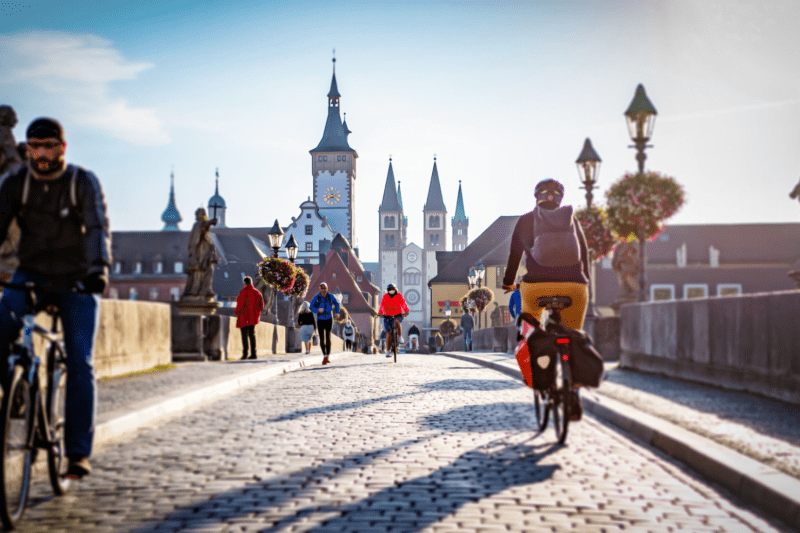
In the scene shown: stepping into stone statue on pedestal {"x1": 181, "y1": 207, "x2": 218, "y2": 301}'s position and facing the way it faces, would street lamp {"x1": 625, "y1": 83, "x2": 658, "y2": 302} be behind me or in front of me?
in front

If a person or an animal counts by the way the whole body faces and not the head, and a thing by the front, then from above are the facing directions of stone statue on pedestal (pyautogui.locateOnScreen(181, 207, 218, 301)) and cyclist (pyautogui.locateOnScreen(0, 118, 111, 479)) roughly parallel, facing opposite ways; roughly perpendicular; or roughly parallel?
roughly perpendicular

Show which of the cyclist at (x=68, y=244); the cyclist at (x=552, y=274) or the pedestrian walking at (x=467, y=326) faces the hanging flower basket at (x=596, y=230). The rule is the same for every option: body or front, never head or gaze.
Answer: the cyclist at (x=552, y=274)

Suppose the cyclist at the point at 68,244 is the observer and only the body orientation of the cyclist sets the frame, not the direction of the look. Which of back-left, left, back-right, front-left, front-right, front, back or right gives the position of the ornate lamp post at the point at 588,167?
back-left

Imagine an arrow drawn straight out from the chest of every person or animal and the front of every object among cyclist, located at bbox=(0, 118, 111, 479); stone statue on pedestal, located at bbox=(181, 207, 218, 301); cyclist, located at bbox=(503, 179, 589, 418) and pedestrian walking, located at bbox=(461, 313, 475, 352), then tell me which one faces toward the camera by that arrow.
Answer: cyclist, located at bbox=(0, 118, 111, 479)

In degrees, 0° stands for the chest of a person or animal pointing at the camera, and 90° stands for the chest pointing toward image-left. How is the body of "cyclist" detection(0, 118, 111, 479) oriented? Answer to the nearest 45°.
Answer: approximately 0°

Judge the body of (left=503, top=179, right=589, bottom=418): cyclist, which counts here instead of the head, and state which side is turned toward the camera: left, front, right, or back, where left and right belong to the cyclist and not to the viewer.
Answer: back

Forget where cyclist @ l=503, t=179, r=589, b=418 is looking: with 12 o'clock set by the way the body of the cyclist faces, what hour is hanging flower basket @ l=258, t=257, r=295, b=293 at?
The hanging flower basket is roughly at 11 o'clock from the cyclist.

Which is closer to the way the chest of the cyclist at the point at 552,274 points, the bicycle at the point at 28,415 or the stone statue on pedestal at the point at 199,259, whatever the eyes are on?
the stone statue on pedestal

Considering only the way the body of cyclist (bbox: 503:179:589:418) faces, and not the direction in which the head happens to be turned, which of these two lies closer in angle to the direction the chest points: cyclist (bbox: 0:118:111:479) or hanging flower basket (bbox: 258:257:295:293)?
the hanging flower basket

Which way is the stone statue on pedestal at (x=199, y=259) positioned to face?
to the viewer's right

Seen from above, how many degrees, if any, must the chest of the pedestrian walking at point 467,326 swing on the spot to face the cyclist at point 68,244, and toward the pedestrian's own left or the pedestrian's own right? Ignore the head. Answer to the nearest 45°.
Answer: approximately 180°

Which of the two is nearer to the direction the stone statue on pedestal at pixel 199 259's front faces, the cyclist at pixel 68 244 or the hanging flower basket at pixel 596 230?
the hanging flower basket

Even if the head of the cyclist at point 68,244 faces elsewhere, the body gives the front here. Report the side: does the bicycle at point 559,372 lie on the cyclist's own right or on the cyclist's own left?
on the cyclist's own left

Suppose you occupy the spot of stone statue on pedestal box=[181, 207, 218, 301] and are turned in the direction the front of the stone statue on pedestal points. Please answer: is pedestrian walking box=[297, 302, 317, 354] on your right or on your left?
on your left

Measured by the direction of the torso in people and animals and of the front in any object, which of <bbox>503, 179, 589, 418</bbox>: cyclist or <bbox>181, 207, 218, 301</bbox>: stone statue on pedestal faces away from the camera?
the cyclist

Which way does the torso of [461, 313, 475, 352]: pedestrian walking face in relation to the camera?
away from the camera
